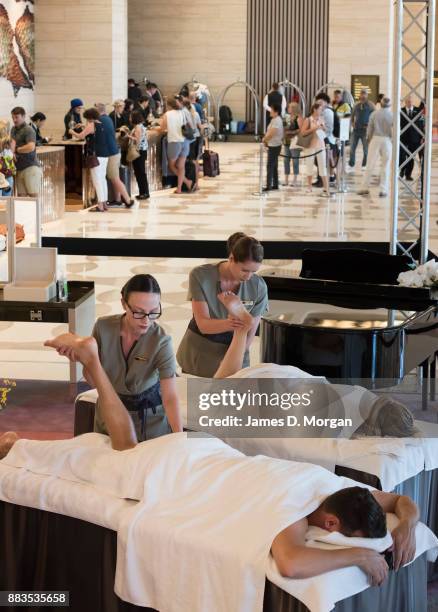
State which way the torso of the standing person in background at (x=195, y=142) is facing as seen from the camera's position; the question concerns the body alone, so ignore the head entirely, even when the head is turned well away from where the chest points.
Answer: to the viewer's left

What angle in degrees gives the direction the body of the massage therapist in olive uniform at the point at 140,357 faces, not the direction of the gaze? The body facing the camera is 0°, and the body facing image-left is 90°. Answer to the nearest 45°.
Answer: approximately 0°

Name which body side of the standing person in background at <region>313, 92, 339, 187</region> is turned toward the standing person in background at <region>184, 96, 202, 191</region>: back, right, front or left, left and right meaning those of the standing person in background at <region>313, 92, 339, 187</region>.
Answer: front

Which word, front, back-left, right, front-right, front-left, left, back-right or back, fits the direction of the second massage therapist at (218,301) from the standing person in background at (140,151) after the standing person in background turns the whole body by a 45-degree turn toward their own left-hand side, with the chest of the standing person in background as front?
front-left

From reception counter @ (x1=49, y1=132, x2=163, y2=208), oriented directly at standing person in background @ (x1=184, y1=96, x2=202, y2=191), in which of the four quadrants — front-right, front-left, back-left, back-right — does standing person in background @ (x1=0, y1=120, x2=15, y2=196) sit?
back-right

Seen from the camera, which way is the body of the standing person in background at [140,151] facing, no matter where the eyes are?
to the viewer's left

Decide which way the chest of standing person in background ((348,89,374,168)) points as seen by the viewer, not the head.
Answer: toward the camera

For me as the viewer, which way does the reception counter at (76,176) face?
facing the viewer and to the right of the viewer

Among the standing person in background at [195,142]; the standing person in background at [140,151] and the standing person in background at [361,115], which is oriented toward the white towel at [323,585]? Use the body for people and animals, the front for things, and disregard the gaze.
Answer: the standing person in background at [361,115]

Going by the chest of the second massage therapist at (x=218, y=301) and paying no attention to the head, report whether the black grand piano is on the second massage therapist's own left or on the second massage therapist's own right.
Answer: on the second massage therapist's own left

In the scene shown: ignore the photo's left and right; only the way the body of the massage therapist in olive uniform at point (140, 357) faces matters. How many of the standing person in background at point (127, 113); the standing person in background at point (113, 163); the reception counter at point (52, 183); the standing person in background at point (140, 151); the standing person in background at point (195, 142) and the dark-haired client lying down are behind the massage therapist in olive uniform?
5
